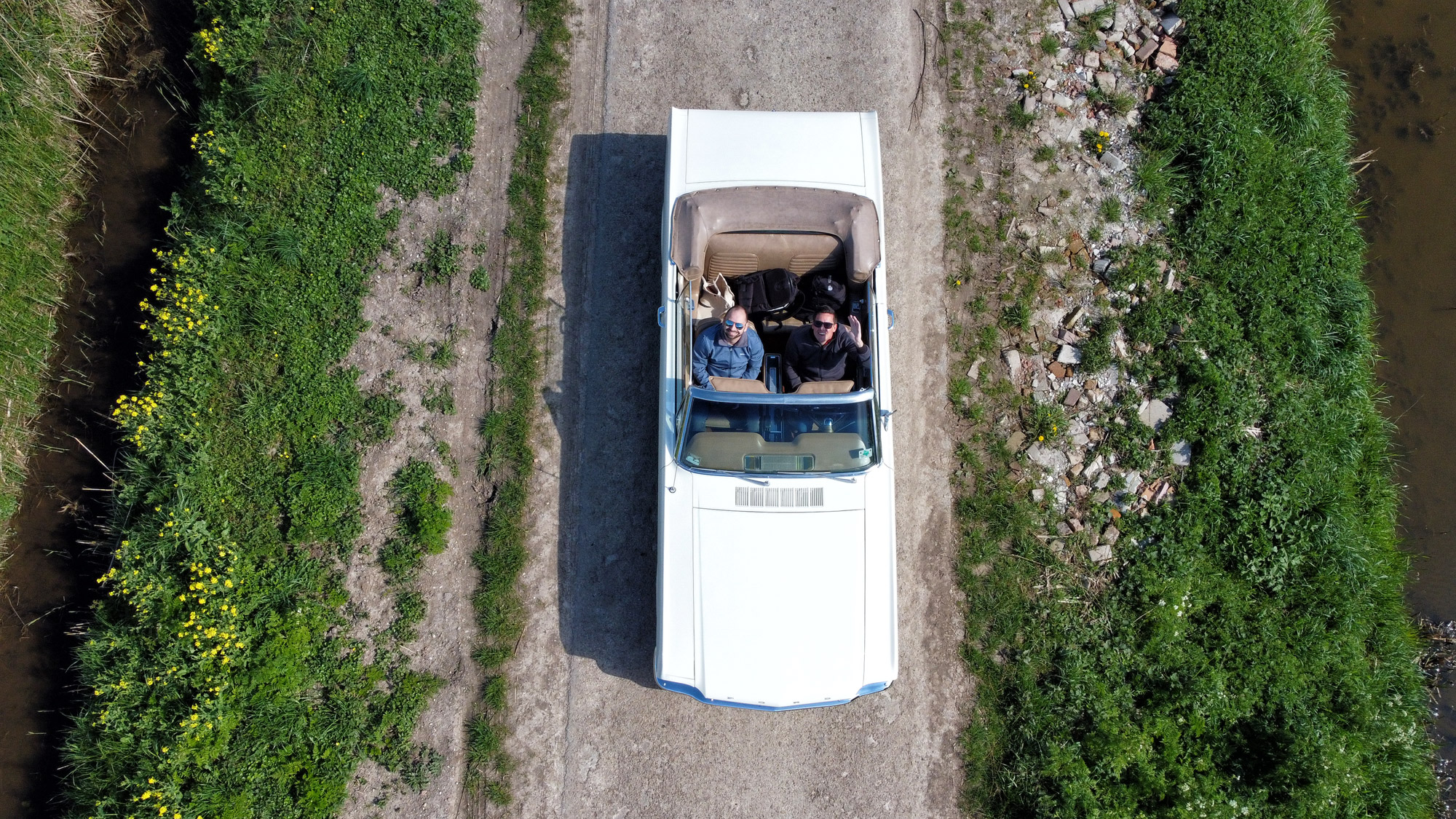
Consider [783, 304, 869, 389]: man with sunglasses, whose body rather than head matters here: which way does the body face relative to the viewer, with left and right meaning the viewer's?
facing the viewer

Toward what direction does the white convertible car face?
toward the camera

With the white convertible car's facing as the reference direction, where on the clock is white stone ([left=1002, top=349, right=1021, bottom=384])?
The white stone is roughly at 8 o'clock from the white convertible car.

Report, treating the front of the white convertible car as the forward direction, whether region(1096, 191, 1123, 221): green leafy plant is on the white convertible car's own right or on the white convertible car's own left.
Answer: on the white convertible car's own left

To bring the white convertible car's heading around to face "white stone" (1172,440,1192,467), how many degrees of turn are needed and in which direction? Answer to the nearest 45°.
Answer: approximately 90° to its left

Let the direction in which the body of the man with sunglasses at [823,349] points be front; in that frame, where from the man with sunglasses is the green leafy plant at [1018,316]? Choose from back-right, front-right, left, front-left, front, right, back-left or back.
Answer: back-left

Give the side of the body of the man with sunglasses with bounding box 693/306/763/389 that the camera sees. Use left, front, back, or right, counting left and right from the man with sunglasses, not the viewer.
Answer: front

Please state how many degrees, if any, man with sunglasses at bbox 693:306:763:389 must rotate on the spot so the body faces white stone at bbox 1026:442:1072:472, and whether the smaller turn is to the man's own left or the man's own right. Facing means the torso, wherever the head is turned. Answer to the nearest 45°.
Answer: approximately 90° to the man's own left

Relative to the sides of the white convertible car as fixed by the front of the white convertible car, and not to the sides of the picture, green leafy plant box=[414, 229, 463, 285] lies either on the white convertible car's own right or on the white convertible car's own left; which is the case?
on the white convertible car's own right

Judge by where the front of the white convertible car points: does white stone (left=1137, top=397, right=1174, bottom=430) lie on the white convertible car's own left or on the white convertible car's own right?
on the white convertible car's own left
